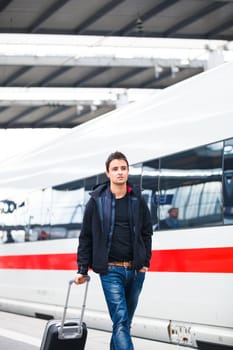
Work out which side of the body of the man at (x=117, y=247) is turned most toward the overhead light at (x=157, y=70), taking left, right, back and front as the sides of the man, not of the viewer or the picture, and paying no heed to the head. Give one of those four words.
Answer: back

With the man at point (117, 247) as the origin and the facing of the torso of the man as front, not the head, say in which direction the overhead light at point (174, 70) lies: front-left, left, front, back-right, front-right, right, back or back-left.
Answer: back

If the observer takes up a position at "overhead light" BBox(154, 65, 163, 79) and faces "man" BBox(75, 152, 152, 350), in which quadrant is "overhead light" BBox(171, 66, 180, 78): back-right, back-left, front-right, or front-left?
back-left

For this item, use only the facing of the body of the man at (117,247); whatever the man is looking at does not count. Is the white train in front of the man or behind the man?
behind

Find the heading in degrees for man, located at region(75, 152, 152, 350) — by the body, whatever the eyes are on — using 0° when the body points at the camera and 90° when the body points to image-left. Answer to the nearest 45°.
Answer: approximately 0°
